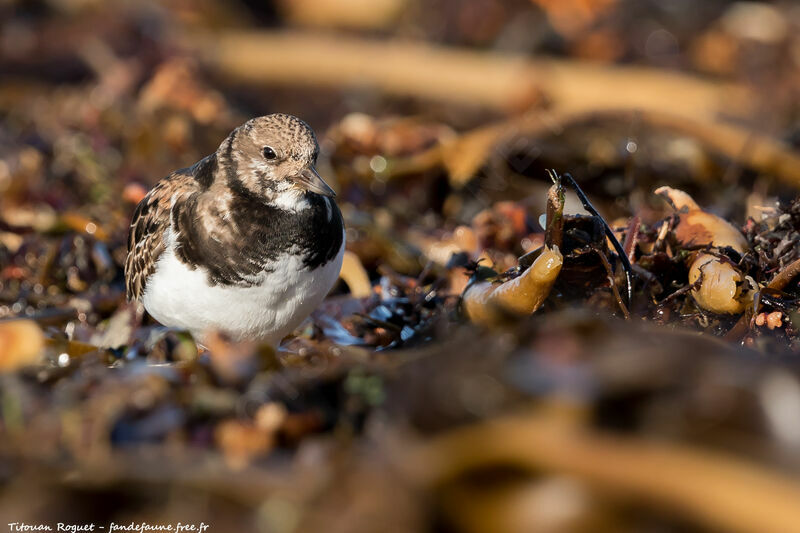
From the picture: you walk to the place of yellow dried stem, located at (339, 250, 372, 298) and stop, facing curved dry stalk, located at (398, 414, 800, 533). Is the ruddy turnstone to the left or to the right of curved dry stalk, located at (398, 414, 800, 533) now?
right

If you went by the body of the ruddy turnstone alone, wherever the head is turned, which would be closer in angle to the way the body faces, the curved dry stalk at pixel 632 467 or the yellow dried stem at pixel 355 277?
the curved dry stalk

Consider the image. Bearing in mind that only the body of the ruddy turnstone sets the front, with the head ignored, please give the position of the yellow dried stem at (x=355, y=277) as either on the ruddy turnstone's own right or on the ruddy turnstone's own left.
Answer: on the ruddy turnstone's own left

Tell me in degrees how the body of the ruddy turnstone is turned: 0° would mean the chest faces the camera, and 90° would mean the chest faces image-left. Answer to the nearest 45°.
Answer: approximately 315°

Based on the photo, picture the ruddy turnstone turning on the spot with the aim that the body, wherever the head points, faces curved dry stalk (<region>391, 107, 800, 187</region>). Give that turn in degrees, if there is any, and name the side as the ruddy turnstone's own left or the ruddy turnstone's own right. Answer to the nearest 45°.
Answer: approximately 90° to the ruddy turnstone's own left

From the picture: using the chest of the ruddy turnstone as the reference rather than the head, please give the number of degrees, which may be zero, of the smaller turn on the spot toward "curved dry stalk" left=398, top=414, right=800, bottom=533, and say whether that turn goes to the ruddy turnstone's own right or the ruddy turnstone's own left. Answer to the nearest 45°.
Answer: approximately 45° to the ruddy turnstone's own right

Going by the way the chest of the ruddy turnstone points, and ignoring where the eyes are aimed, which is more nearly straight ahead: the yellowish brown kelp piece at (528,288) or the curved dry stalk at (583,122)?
the yellowish brown kelp piece

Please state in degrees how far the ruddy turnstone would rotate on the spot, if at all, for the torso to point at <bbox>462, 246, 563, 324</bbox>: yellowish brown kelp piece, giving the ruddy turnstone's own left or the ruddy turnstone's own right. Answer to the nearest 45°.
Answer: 0° — it already faces it

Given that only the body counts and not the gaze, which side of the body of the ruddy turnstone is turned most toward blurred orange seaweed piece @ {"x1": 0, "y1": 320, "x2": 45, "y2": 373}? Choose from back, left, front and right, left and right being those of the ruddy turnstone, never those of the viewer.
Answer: right
